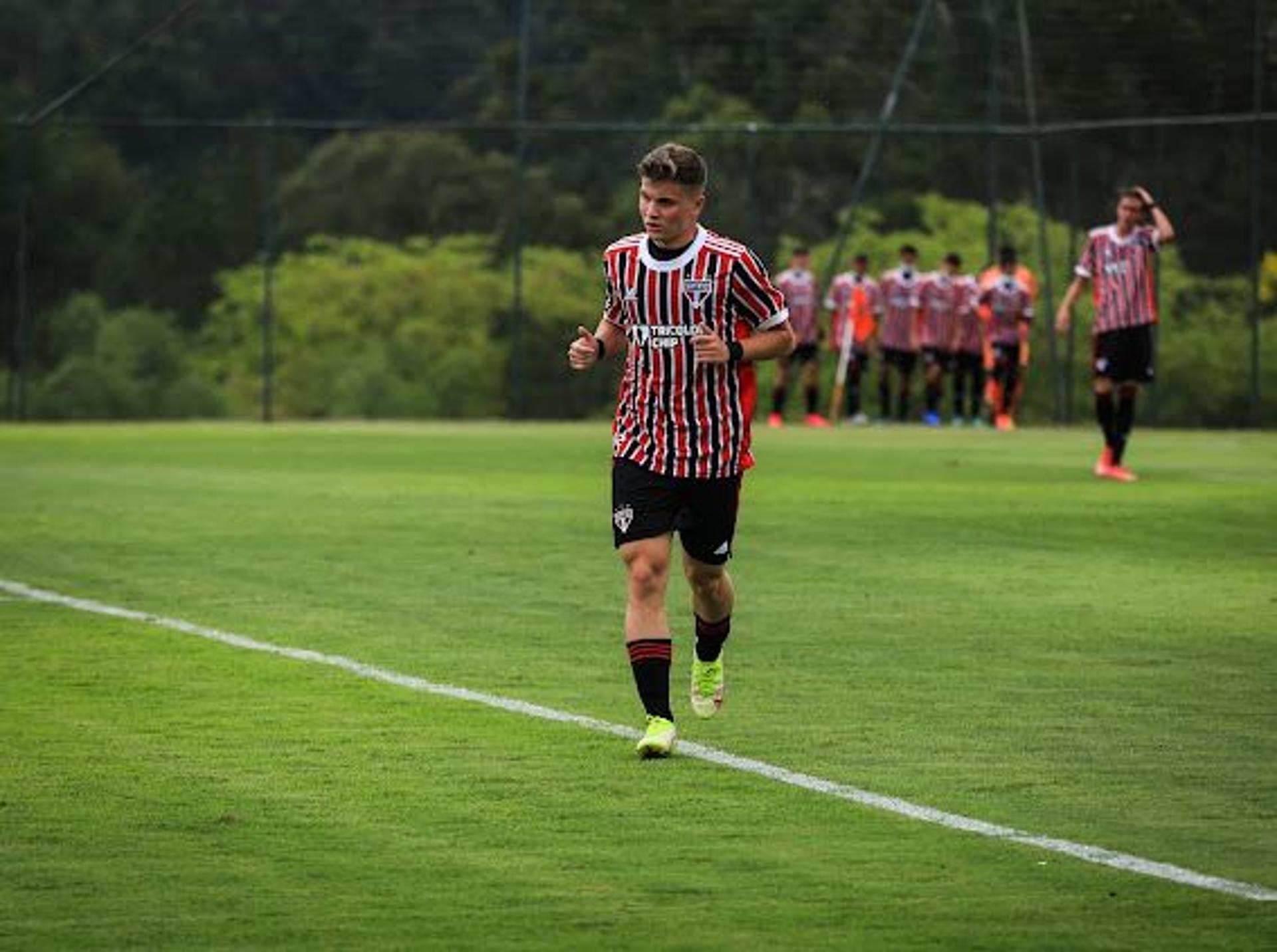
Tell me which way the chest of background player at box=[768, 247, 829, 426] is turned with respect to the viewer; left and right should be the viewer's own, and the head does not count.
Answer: facing the viewer

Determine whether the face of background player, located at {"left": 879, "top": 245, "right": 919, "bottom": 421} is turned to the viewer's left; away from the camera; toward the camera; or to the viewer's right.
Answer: toward the camera

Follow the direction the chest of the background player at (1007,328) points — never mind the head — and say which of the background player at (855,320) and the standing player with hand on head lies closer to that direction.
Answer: the standing player with hand on head

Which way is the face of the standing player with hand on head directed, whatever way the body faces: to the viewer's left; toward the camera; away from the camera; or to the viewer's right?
toward the camera

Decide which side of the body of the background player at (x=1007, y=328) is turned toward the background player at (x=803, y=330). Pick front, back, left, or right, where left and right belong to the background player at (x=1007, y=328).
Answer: right

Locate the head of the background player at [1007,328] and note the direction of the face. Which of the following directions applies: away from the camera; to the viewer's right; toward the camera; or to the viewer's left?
toward the camera

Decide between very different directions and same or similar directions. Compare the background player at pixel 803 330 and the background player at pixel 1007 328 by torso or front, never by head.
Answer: same or similar directions

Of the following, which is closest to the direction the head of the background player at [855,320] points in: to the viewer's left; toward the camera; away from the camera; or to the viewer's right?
toward the camera

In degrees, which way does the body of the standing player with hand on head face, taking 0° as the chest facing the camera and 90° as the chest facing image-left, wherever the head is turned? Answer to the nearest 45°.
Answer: approximately 0°

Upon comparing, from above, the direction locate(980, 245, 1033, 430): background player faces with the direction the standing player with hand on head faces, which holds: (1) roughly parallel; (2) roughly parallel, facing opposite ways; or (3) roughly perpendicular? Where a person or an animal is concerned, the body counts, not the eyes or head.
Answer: roughly parallel

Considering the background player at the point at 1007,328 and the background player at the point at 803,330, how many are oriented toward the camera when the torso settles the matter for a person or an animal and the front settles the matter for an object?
2

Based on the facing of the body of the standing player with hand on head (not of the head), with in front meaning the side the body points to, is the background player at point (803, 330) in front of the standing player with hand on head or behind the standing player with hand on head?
behind

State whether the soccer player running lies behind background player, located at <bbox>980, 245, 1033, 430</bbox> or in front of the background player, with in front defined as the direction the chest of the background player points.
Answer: in front

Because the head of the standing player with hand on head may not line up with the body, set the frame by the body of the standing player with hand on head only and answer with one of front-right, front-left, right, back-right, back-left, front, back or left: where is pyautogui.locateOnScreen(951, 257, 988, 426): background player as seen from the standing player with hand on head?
back

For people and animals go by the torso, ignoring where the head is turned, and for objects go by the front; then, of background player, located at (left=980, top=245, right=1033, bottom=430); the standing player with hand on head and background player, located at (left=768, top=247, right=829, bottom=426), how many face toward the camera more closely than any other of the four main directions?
3

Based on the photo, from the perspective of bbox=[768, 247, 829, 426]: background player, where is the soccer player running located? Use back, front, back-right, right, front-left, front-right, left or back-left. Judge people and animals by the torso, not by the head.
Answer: front

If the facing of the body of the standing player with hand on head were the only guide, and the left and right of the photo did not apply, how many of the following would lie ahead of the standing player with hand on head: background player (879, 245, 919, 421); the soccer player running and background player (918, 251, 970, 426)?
1
